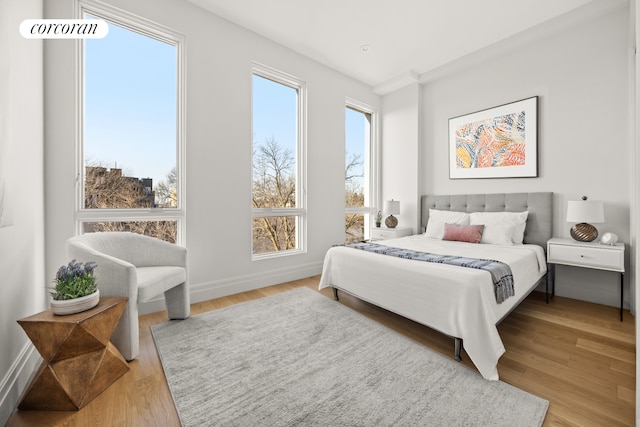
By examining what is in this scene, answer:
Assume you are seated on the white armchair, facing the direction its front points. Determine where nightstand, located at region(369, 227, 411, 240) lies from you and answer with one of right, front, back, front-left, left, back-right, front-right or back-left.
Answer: front-left

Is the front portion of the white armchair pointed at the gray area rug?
yes

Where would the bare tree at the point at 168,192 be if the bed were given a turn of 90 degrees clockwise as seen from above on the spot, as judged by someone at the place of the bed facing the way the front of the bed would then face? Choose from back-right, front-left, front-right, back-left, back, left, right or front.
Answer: front-left

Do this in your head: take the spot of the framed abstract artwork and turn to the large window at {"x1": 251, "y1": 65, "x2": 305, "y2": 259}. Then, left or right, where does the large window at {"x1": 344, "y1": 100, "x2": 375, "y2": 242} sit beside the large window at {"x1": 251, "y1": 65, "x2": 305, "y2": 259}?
right

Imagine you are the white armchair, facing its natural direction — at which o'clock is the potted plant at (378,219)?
The potted plant is roughly at 10 o'clock from the white armchair.

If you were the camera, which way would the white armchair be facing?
facing the viewer and to the right of the viewer

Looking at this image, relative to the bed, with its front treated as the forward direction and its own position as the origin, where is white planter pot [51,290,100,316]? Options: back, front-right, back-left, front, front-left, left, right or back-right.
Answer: front

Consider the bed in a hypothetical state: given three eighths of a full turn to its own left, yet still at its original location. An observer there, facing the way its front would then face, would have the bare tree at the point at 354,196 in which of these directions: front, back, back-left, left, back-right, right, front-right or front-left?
back-left

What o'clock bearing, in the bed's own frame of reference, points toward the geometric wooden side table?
The geometric wooden side table is roughly at 12 o'clock from the bed.

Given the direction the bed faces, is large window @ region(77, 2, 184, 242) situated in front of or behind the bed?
in front

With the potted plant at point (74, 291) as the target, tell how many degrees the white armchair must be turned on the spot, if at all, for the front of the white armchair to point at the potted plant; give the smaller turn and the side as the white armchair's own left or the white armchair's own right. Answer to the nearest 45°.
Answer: approximately 90° to the white armchair's own right

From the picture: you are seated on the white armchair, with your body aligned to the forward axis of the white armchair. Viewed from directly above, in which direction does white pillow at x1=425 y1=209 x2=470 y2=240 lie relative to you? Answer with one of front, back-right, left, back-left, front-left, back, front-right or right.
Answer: front-left

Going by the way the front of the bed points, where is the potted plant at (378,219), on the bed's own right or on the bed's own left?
on the bed's own right

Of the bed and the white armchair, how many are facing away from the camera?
0
